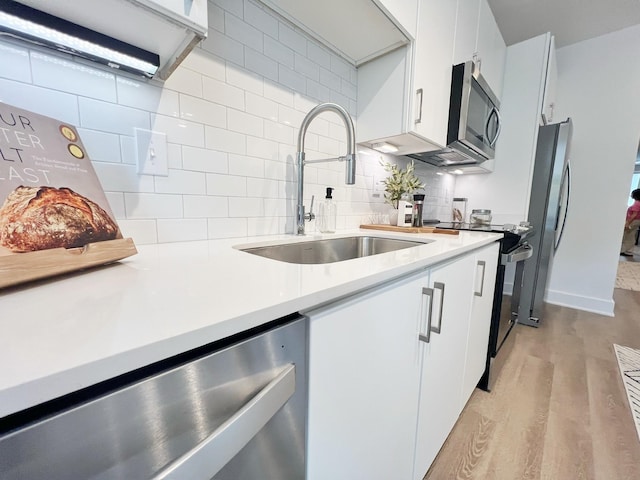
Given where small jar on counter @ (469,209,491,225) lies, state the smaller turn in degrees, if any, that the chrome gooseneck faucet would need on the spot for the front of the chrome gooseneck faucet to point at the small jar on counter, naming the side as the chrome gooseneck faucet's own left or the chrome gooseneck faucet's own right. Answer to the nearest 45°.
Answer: approximately 90° to the chrome gooseneck faucet's own left

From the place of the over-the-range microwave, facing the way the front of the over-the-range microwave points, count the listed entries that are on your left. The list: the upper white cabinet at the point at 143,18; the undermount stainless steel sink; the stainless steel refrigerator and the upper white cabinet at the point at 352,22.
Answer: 1

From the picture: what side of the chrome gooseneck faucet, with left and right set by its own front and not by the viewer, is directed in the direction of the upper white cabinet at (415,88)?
left

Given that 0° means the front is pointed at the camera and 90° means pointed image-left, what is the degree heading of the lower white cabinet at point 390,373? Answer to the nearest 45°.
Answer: approximately 315°

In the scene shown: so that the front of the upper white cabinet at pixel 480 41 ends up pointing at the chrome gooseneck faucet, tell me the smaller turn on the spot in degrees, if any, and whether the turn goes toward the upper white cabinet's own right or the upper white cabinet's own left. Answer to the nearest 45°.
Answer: approximately 90° to the upper white cabinet's own right

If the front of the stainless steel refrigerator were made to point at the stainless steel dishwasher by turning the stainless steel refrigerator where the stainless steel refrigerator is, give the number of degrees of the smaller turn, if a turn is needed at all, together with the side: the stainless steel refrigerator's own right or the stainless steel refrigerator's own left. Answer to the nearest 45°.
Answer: approximately 90° to the stainless steel refrigerator's own right

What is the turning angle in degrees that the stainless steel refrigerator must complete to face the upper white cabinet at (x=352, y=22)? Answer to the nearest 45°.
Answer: approximately 90° to its right

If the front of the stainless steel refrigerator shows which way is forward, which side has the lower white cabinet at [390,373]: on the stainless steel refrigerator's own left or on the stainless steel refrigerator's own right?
on the stainless steel refrigerator's own right
